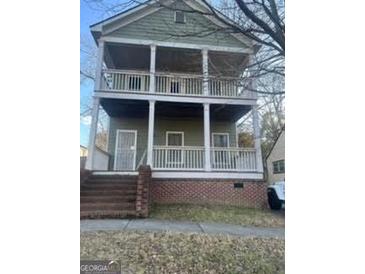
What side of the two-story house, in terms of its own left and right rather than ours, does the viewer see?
front

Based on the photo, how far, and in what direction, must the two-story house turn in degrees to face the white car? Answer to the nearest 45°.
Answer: approximately 45° to its left
